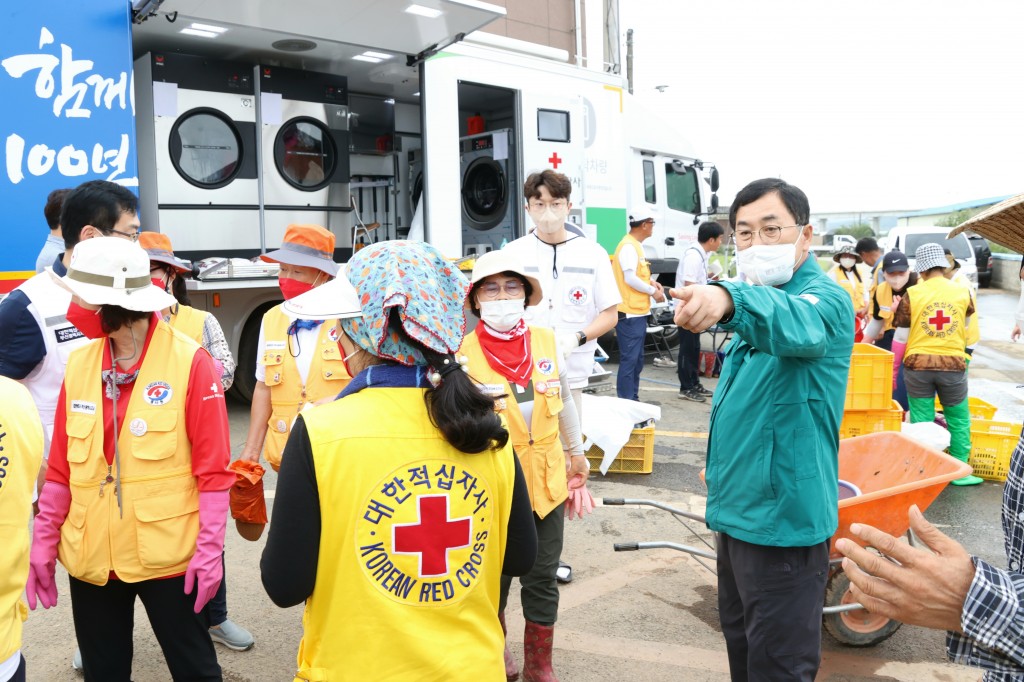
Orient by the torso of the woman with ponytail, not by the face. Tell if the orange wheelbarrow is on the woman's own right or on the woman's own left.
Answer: on the woman's own right

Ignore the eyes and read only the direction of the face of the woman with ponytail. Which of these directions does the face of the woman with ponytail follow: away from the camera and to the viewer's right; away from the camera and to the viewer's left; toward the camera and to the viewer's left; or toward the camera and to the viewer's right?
away from the camera and to the viewer's left

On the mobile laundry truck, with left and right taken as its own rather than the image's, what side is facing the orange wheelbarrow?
right

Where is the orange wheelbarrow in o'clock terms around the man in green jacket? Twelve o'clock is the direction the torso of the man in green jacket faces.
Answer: The orange wheelbarrow is roughly at 5 o'clock from the man in green jacket.

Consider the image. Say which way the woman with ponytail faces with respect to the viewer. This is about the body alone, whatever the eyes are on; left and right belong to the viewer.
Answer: facing away from the viewer and to the left of the viewer

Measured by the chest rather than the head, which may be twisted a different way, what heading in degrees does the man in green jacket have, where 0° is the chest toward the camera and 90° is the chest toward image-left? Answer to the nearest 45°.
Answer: approximately 45°

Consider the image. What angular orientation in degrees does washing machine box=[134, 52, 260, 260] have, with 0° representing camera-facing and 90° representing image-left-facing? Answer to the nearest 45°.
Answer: approximately 315°

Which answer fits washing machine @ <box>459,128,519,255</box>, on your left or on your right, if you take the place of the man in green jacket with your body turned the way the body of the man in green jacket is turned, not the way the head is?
on your right

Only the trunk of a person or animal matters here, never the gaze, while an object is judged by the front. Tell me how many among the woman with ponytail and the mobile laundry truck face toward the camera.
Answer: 0

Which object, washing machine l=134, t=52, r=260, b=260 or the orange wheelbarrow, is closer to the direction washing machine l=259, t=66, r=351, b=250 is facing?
the orange wheelbarrow

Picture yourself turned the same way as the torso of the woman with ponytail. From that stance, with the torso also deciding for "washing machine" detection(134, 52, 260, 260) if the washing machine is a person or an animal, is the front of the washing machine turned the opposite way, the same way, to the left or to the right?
the opposite way

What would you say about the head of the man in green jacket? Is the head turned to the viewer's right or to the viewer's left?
to the viewer's left

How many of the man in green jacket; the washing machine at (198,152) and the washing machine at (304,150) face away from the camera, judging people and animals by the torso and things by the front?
0

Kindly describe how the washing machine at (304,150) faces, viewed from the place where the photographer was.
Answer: facing the viewer and to the right of the viewer

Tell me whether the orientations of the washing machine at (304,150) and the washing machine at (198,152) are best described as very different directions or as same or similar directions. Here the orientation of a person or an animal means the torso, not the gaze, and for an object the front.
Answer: same or similar directions

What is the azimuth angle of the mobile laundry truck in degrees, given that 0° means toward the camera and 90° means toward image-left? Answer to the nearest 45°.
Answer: approximately 225°
